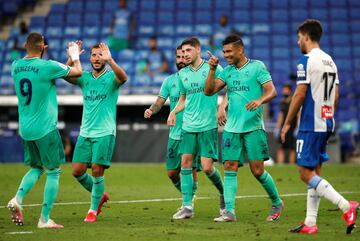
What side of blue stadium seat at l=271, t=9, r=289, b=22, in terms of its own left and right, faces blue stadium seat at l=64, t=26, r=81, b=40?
right

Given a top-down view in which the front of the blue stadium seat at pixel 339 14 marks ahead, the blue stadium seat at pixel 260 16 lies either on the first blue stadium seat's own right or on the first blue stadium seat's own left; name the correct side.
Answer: on the first blue stadium seat's own right

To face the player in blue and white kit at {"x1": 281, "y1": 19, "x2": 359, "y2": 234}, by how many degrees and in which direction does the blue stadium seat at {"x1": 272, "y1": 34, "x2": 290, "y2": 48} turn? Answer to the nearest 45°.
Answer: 0° — it already faces them

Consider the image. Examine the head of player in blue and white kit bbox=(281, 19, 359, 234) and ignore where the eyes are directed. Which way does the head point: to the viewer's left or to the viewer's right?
to the viewer's left

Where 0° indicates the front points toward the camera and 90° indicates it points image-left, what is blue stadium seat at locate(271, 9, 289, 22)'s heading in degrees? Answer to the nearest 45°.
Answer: approximately 0°

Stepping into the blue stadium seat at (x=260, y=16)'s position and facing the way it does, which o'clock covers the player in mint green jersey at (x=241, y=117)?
The player in mint green jersey is roughly at 12 o'clock from the blue stadium seat.

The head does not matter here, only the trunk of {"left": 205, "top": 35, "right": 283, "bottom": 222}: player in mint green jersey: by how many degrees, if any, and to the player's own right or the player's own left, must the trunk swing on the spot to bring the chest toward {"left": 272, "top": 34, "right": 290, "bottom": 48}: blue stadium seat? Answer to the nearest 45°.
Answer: approximately 135° to the player's own right

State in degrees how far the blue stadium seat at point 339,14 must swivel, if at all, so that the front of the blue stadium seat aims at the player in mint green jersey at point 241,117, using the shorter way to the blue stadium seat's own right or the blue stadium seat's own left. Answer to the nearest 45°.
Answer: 0° — it already faces them
